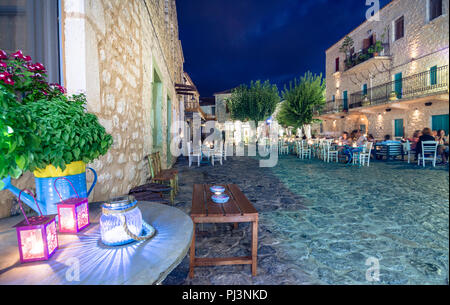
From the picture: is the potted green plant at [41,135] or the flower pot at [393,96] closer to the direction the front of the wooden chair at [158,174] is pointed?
the flower pot

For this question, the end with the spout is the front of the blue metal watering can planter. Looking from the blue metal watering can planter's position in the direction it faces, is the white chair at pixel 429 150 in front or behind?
behind

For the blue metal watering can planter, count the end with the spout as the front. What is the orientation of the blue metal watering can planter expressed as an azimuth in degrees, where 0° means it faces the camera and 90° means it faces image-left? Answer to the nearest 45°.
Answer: approximately 90°

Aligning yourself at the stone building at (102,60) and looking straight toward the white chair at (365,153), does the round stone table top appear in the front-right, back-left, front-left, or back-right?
back-right

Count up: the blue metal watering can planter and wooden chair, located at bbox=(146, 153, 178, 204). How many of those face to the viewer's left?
1

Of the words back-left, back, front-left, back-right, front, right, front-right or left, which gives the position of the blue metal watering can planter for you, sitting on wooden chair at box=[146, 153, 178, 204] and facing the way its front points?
right

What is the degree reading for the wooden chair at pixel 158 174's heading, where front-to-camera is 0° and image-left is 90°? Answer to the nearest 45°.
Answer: approximately 270°

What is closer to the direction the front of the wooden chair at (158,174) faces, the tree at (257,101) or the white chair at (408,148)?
the white chair

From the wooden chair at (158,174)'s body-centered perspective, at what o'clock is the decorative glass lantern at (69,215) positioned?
The decorative glass lantern is roughly at 3 o'clock from the wooden chair.

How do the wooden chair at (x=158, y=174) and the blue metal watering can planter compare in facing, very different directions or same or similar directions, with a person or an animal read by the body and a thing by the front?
very different directions

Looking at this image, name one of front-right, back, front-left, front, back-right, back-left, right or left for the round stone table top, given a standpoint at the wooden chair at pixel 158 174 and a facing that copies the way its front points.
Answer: right
